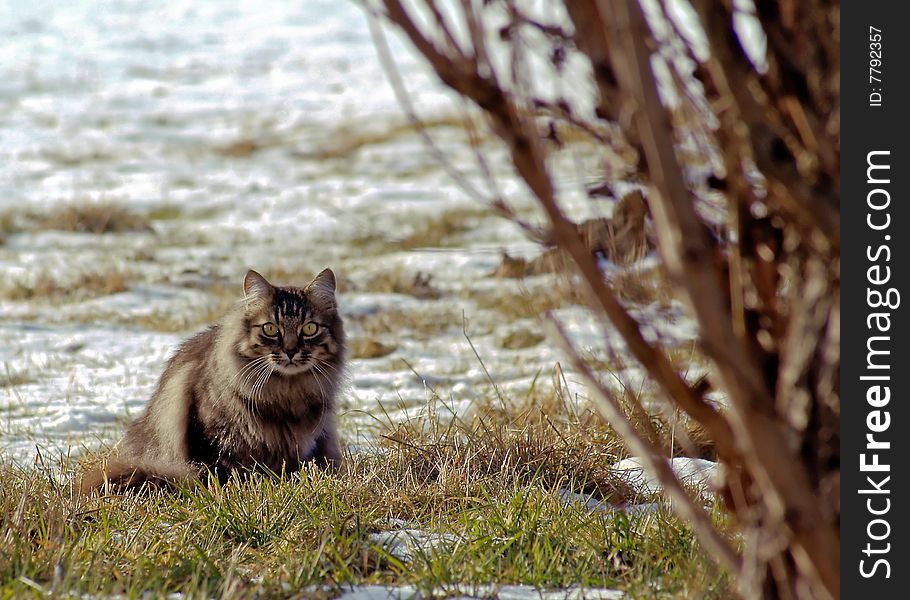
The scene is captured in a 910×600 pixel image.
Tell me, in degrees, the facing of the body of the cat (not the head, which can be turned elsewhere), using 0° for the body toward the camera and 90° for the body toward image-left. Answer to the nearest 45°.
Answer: approximately 315°
